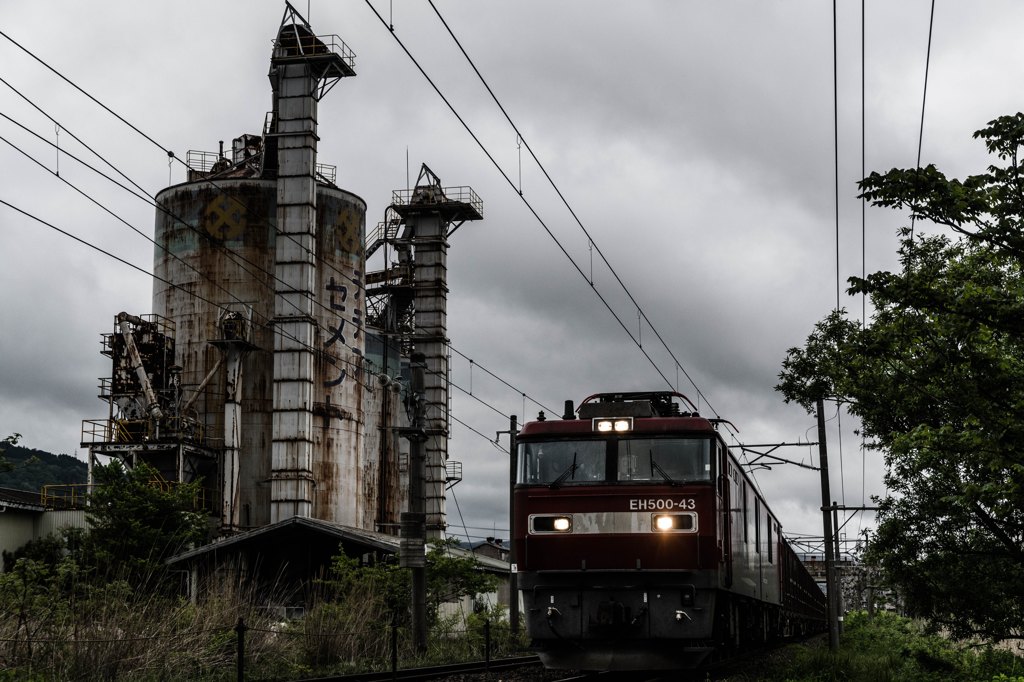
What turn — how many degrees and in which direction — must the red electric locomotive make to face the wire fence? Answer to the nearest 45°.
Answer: approximately 90° to its right

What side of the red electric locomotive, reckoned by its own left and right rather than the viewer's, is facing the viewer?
front

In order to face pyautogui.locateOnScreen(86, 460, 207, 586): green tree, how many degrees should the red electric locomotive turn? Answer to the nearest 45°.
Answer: approximately 135° to its right

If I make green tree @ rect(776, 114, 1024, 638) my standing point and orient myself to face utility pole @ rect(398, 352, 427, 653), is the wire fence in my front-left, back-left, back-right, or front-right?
front-left

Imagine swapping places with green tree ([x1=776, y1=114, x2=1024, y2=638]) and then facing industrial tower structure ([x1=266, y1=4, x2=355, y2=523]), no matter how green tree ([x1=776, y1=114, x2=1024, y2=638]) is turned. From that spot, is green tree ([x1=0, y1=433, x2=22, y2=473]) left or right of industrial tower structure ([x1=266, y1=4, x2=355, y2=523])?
left

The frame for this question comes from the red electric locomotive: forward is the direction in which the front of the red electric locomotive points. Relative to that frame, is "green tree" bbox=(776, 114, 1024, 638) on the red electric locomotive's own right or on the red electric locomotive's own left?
on the red electric locomotive's own left

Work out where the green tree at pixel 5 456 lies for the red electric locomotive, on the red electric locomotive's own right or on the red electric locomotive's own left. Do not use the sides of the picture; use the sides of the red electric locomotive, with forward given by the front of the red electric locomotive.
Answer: on the red electric locomotive's own right

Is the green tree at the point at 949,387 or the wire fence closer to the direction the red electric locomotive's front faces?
the wire fence
